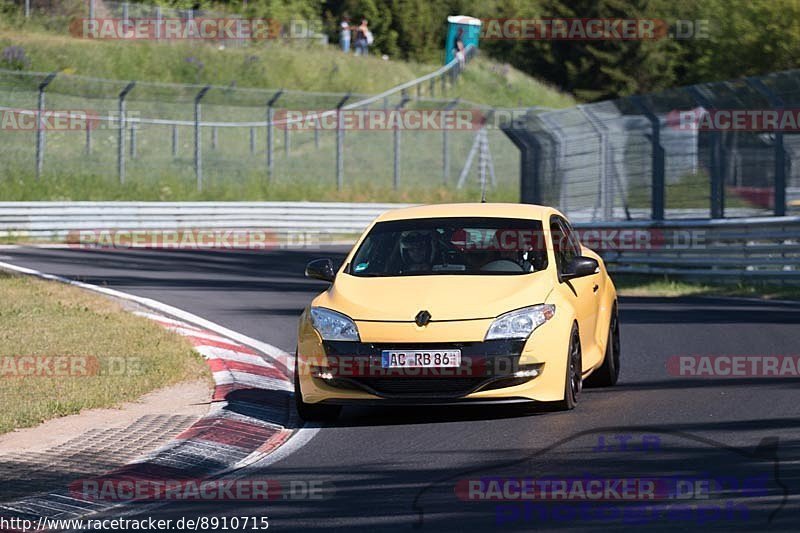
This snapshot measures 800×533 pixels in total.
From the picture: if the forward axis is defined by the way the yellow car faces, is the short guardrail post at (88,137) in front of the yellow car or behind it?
behind

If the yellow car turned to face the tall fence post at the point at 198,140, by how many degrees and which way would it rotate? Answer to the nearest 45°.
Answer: approximately 180°

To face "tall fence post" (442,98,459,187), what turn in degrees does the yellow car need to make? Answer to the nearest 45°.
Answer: approximately 180°

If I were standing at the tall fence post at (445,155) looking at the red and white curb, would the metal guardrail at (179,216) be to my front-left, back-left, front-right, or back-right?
front-right

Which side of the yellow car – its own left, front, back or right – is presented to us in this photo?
front

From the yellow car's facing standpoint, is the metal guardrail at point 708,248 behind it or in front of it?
behind

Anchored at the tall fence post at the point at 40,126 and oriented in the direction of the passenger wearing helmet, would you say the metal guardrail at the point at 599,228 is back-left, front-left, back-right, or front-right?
front-left

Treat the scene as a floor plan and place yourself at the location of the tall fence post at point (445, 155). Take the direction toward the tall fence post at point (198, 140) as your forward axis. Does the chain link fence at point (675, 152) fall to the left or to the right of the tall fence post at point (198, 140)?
left

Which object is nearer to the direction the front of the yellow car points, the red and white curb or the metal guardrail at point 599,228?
the red and white curb

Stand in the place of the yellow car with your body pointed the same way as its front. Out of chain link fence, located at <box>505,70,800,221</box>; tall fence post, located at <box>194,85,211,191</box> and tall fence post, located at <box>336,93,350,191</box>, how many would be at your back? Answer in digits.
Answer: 3

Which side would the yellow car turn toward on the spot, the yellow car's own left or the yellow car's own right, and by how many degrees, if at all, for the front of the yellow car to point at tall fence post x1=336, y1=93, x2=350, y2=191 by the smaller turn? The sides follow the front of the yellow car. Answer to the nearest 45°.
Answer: approximately 180°

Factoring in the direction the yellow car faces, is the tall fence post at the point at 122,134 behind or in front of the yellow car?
behind
